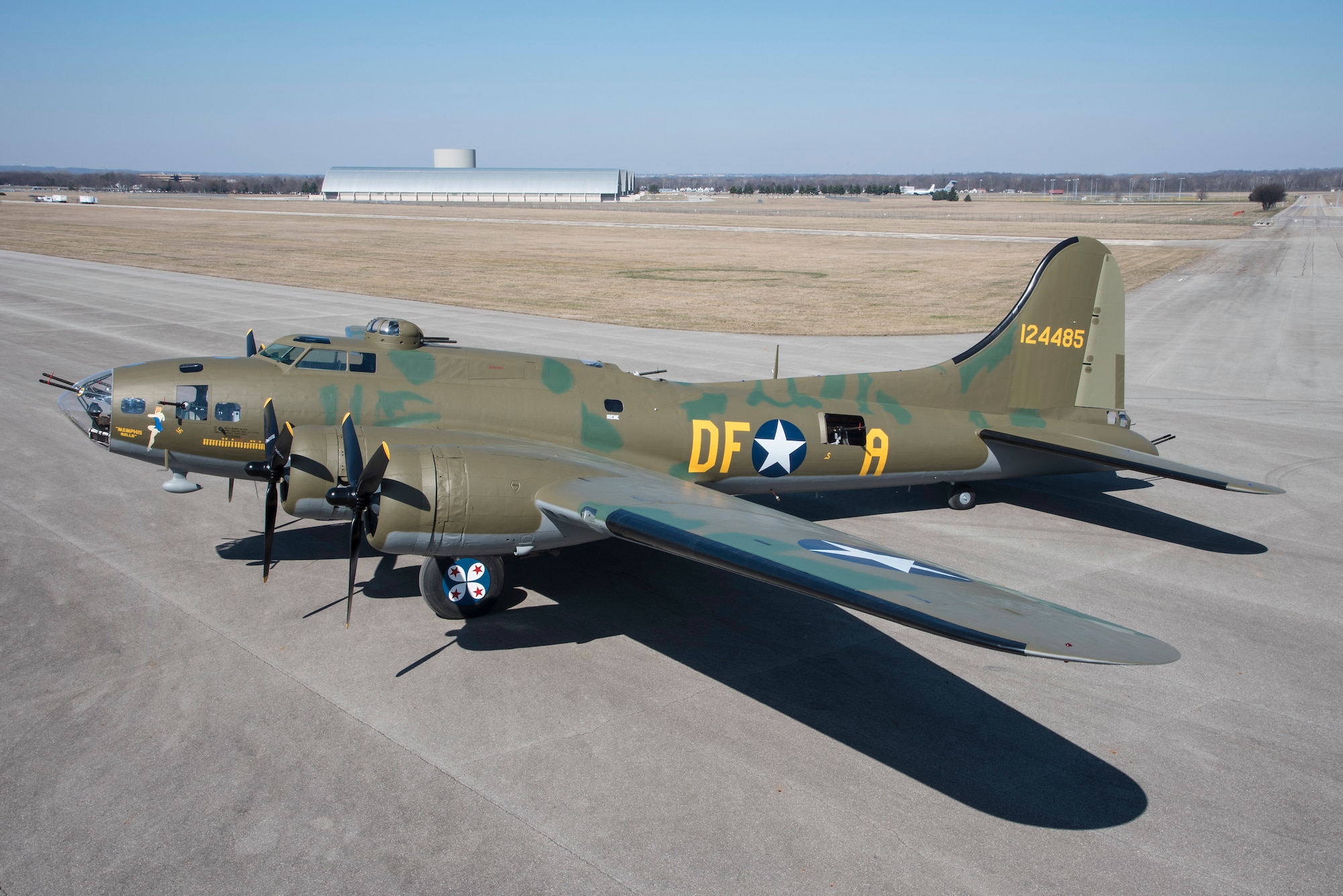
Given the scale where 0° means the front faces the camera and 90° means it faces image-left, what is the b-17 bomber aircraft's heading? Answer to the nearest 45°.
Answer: approximately 45°
